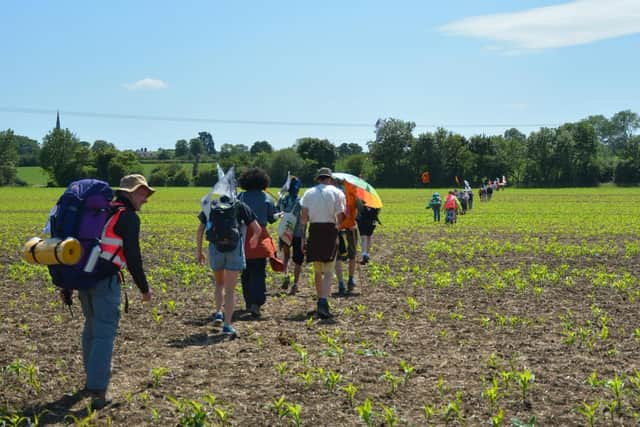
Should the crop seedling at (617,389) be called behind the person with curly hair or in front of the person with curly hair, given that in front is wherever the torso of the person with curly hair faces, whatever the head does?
behind

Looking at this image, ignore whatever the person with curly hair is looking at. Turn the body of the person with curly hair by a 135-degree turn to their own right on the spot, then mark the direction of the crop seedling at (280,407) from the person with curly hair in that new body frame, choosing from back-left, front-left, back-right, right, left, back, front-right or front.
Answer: front-right

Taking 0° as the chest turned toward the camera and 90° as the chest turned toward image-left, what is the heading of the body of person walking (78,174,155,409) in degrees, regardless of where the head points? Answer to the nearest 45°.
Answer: approximately 270°

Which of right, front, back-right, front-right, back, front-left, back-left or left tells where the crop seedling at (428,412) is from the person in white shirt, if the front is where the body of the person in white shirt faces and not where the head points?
back

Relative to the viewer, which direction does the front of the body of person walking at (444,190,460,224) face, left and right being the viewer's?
facing away from the viewer

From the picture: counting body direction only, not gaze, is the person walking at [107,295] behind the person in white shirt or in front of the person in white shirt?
behind

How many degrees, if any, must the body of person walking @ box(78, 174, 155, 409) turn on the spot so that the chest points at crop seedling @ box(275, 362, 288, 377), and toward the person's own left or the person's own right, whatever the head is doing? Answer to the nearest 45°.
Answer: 0° — they already face it

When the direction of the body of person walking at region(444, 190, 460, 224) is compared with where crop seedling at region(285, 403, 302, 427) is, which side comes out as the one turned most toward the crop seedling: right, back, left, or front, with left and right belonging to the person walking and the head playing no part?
back

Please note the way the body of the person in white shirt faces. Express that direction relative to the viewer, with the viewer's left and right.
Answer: facing away from the viewer

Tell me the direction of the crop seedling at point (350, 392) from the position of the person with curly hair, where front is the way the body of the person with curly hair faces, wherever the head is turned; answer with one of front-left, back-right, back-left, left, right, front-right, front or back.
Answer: back

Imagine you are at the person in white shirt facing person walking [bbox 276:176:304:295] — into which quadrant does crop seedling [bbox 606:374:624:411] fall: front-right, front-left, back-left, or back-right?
back-right

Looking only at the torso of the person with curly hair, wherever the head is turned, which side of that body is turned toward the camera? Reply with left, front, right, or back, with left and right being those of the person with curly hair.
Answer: back

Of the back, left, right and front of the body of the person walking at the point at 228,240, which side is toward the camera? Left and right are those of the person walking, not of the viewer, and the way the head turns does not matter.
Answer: back

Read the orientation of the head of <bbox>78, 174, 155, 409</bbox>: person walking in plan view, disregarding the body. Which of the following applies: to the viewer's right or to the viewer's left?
to the viewer's right
